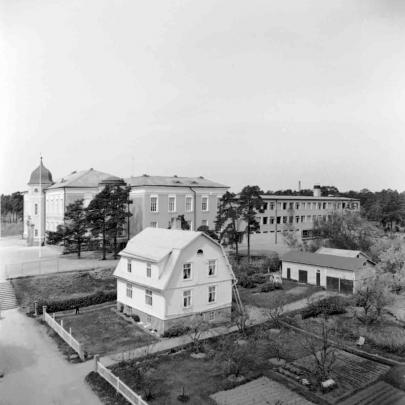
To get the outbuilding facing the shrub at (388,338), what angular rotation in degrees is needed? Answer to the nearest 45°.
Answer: approximately 45° to its left

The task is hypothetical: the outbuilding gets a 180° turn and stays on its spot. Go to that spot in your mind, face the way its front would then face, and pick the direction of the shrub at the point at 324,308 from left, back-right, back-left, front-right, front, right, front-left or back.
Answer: back-right

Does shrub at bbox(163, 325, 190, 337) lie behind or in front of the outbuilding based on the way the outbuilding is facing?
in front

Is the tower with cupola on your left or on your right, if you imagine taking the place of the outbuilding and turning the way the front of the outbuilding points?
on your right

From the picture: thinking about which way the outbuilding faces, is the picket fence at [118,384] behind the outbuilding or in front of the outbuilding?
in front

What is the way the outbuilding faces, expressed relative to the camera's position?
facing the viewer and to the left of the viewer

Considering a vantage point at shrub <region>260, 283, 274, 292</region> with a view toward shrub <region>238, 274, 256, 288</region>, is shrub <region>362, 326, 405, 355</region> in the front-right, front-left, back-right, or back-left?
back-left

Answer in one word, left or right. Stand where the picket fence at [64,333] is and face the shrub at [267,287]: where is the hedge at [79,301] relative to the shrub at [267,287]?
left

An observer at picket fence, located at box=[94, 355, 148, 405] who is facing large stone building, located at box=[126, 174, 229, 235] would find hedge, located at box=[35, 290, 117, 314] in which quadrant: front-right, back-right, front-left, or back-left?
front-left

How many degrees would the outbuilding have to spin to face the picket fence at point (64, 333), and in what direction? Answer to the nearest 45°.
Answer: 0° — it already faces it

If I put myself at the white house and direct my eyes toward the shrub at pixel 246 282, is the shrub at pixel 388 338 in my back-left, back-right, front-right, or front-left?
front-right

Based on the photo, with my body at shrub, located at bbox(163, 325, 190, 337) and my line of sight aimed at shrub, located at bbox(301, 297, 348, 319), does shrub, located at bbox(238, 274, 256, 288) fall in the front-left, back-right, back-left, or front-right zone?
front-left

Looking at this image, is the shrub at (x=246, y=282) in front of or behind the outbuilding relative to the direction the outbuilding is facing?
in front
